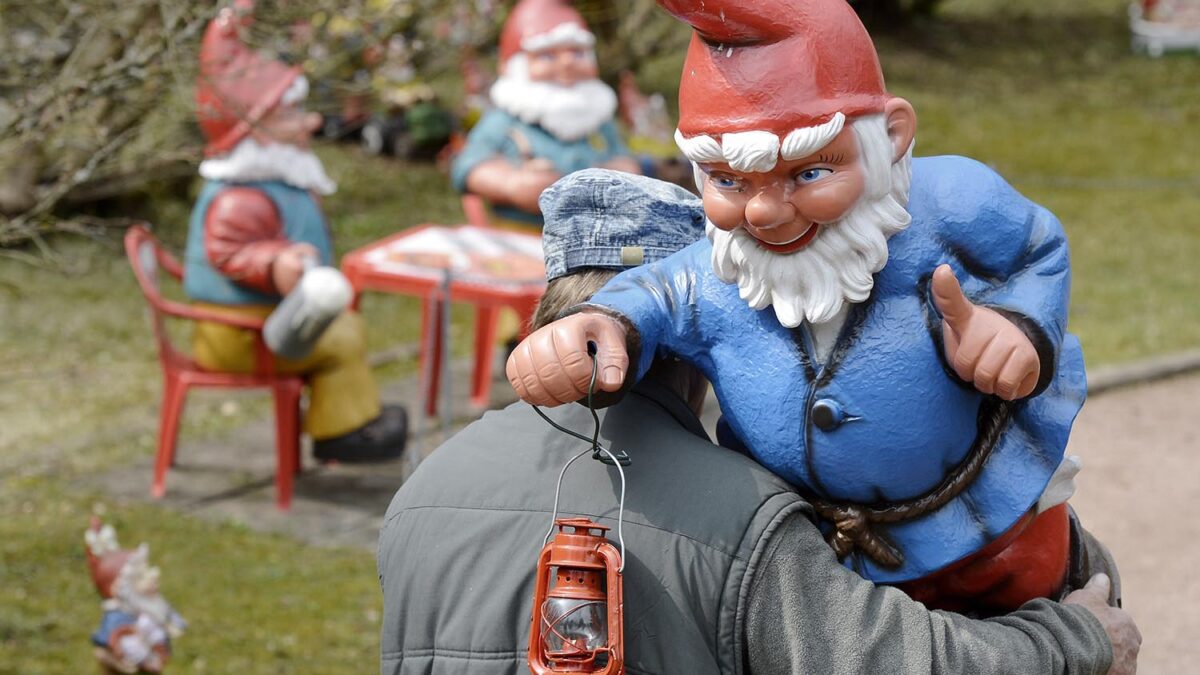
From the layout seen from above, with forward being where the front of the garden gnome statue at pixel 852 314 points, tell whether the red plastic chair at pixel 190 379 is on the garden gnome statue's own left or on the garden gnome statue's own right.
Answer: on the garden gnome statue's own right

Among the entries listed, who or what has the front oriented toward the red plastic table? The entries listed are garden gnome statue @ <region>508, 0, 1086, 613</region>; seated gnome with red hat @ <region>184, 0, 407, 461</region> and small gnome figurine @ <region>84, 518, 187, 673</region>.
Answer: the seated gnome with red hat

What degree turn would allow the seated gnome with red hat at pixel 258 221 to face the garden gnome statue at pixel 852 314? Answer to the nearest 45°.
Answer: approximately 90° to its right

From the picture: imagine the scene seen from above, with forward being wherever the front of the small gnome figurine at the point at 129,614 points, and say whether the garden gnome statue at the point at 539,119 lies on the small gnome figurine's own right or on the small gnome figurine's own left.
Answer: on the small gnome figurine's own left

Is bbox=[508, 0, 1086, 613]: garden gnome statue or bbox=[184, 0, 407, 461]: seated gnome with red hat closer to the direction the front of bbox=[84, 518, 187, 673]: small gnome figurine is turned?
the garden gnome statue

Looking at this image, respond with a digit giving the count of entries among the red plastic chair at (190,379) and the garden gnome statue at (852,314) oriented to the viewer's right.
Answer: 1

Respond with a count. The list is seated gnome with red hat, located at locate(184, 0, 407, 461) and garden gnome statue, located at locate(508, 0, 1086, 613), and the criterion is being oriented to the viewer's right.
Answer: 1

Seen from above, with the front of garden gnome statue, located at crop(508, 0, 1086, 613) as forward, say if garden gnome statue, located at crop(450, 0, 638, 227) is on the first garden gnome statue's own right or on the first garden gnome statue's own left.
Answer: on the first garden gnome statue's own right

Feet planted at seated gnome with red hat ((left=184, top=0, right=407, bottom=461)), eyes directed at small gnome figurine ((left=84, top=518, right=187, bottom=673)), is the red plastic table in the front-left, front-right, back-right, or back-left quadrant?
back-left

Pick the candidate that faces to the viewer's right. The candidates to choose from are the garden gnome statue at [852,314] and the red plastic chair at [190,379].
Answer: the red plastic chair

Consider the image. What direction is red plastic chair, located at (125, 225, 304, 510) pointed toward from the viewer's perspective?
to the viewer's right
